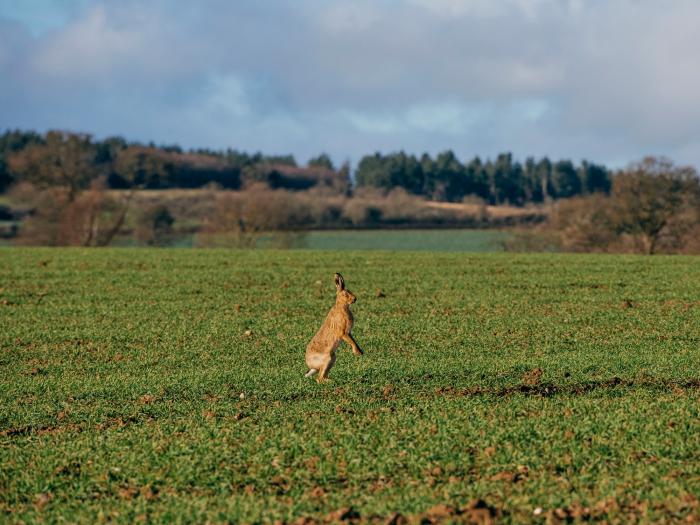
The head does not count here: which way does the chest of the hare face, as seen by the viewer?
to the viewer's right
